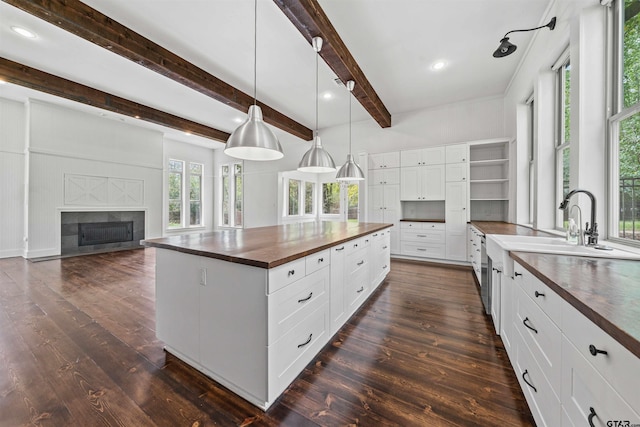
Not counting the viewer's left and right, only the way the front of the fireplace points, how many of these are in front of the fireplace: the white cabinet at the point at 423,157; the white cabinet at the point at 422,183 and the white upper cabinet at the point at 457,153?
3

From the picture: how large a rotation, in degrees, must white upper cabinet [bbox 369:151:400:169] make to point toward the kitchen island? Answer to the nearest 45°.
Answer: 0° — it already faces it

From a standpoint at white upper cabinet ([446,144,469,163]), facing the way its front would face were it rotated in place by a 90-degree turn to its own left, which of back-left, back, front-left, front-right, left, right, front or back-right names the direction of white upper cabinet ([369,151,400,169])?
back

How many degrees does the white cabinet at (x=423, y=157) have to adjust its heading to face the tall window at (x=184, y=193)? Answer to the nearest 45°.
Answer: approximately 90° to its right

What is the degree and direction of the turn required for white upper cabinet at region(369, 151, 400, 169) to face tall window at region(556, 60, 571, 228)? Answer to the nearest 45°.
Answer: approximately 45° to its left

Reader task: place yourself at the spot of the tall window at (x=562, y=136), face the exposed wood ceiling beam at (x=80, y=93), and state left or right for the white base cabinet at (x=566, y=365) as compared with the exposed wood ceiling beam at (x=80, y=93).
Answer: left

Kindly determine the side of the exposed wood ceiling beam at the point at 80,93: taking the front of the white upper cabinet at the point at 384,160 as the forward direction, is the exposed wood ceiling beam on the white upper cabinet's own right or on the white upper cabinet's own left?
on the white upper cabinet's own right

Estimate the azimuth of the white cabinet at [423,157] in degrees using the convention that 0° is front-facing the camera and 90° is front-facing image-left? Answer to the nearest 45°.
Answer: approximately 0°

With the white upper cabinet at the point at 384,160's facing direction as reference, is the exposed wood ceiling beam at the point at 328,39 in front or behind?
in front

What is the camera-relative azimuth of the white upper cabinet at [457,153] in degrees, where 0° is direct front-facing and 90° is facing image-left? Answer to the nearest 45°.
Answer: approximately 0°

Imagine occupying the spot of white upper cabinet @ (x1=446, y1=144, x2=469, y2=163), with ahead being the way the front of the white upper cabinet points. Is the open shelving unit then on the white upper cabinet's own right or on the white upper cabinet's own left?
on the white upper cabinet's own left

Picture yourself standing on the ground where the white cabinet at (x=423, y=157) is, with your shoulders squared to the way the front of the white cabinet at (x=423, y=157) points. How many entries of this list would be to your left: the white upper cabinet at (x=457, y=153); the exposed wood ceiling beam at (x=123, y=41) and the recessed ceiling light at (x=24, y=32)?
1

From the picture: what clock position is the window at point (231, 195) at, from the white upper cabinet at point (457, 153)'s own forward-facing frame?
The window is roughly at 3 o'clock from the white upper cabinet.
